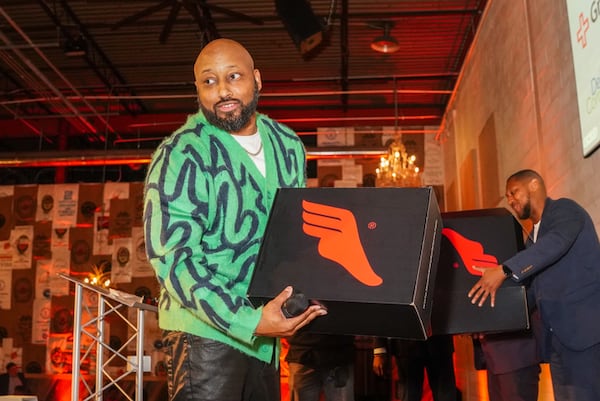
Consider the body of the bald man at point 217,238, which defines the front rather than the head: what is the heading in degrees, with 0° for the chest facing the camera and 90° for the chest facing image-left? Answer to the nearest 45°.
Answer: approximately 315°

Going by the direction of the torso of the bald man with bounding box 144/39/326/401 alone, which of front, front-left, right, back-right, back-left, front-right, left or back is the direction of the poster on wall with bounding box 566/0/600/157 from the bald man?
left

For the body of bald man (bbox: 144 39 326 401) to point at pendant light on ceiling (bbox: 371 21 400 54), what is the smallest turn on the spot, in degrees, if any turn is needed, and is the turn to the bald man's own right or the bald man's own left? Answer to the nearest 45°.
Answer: approximately 135° to the bald man's own left

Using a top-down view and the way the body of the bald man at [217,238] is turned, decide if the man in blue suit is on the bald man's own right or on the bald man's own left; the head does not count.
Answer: on the bald man's own left

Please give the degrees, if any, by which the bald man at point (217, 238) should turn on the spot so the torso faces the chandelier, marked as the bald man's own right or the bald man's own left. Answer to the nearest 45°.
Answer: approximately 135° to the bald man's own left
